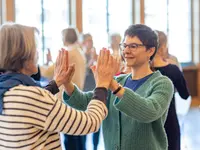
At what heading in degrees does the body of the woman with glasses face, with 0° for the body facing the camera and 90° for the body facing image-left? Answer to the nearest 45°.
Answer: approximately 45°

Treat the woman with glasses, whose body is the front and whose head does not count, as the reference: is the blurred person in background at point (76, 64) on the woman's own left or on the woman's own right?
on the woman's own right

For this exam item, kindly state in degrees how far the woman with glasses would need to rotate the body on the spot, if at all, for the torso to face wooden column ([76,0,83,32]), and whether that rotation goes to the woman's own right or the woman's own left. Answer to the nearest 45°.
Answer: approximately 135° to the woman's own right
